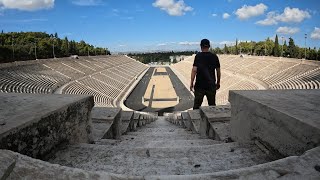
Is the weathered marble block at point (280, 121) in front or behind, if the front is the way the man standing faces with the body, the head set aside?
behind

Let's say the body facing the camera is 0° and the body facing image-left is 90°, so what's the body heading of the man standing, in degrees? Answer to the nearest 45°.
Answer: approximately 180°

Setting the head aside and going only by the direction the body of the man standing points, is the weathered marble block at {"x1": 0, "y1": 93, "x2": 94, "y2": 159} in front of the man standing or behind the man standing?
behind
